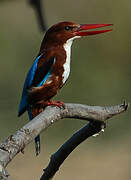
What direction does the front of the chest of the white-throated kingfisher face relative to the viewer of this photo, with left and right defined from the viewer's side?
facing to the right of the viewer
